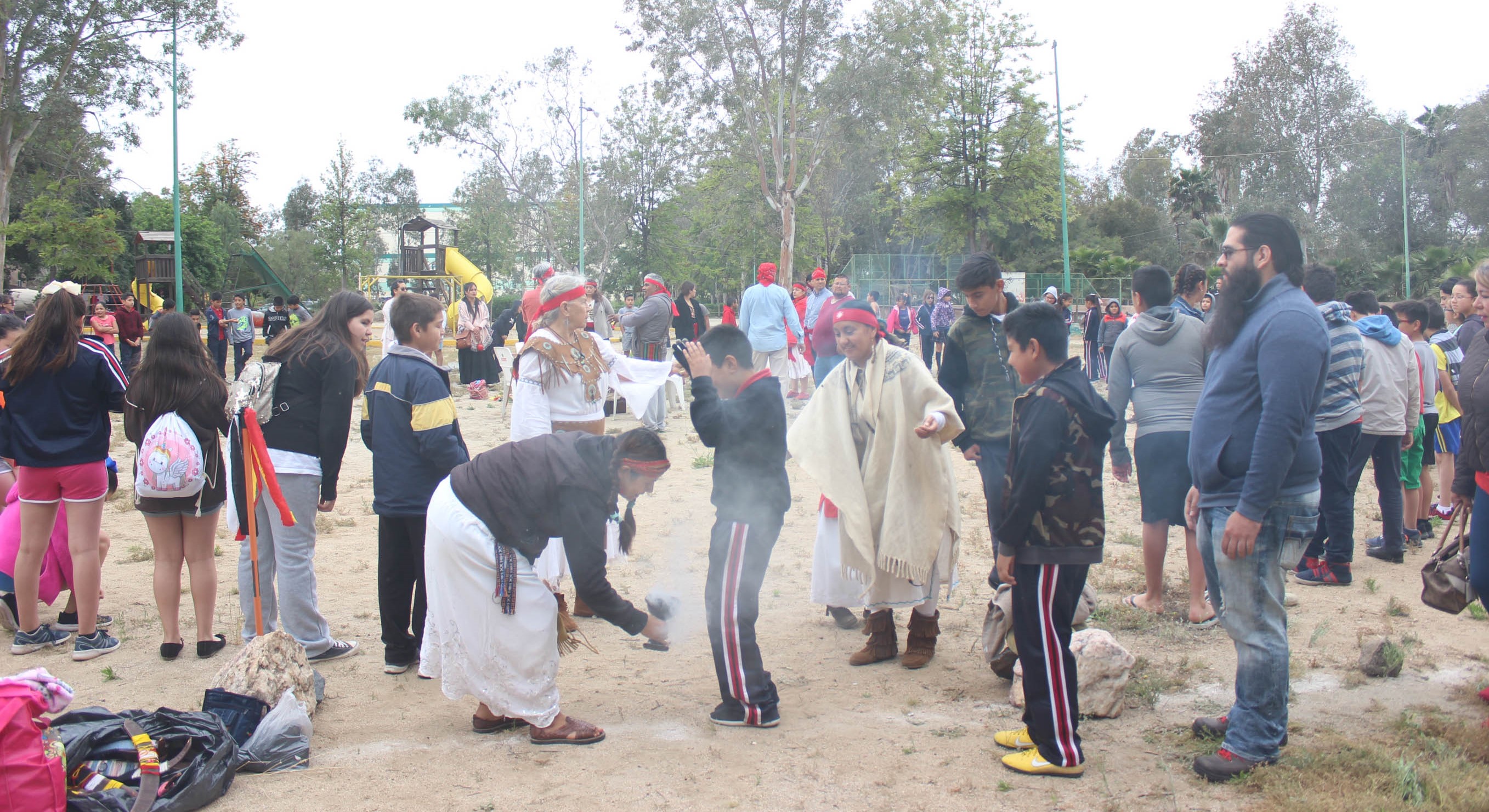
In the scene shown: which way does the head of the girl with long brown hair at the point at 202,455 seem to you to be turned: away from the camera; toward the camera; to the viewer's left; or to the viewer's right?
away from the camera

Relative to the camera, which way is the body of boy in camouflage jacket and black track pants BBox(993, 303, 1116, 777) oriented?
to the viewer's left

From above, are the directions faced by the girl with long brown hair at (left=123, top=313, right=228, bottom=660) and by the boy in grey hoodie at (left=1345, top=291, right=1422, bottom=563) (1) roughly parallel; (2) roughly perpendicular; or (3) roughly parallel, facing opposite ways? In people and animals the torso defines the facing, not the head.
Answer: roughly parallel

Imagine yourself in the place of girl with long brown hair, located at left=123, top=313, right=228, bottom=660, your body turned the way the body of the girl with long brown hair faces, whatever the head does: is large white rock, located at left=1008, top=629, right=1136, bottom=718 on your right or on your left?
on your right

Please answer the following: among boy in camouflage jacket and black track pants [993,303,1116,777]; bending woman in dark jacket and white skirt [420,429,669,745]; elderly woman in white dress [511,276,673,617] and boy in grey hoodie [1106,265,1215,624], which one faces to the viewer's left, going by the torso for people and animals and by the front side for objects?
the boy in camouflage jacket and black track pants

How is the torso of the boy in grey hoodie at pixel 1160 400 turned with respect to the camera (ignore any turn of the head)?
away from the camera

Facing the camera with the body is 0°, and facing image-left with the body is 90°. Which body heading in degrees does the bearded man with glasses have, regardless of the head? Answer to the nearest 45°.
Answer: approximately 90°

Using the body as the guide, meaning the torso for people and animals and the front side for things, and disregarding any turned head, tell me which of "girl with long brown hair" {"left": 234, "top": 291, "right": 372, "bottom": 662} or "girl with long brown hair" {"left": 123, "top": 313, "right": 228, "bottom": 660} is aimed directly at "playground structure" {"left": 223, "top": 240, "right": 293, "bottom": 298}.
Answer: "girl with long brown hair" {"left": 123, "top": 313, "right": 228, "bottom": 660}

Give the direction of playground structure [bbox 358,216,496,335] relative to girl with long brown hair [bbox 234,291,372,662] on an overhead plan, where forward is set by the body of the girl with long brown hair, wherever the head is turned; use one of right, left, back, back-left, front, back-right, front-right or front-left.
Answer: left

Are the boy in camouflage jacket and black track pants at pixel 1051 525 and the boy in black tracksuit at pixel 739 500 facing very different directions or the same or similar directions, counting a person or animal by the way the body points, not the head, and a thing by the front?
same or similar directions

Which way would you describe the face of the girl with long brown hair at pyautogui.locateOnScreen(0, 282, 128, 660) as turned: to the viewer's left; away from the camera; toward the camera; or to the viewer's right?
away from the camera

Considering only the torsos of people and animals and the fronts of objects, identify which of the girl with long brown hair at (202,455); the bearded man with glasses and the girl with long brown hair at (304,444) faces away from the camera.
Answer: the girl with long brown hair at (202,455)

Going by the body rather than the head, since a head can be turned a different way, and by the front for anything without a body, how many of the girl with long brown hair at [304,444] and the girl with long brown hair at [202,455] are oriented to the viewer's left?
0

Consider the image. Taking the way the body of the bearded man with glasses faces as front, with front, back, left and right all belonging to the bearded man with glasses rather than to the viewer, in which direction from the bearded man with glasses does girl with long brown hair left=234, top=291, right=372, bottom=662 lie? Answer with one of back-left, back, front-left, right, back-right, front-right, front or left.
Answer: front

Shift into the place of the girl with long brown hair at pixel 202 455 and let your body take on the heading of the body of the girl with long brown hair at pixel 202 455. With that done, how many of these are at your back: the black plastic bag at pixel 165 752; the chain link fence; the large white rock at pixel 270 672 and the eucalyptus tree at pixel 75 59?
2
